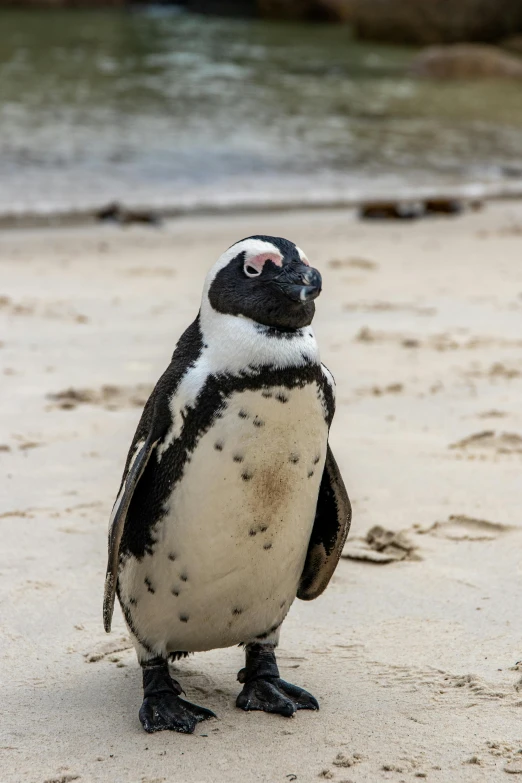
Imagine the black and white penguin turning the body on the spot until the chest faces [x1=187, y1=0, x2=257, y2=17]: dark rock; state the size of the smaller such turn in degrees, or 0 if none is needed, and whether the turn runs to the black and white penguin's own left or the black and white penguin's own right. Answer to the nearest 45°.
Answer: approximately 135° to the black and white penguin's own left

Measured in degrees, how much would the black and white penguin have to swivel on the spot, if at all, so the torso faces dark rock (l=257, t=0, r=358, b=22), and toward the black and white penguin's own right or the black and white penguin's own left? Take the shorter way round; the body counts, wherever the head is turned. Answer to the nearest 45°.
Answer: approximately 135° to the black and white penguin's own left

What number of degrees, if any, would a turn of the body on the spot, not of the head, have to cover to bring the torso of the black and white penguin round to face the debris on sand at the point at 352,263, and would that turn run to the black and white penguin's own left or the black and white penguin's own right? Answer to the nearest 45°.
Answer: approximately 135° to the black and white penguin's own left

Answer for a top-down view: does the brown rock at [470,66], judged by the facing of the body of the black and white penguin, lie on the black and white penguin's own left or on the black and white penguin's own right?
on the black and white penguin's own left

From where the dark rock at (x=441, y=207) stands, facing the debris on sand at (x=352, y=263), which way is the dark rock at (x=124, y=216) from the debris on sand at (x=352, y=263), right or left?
right

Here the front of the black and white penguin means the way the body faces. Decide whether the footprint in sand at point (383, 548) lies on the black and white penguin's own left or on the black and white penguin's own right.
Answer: on the black and white penguin's own left

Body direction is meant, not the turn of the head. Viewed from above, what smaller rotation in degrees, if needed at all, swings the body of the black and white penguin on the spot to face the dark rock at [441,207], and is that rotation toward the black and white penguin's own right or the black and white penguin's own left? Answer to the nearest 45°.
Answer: approximately 135° to the black and white penguin's own left

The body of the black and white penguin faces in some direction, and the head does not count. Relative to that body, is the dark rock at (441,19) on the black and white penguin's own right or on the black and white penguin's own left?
on the black and white penguin's own left

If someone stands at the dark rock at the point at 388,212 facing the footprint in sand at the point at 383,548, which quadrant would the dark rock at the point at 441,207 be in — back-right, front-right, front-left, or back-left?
back-left

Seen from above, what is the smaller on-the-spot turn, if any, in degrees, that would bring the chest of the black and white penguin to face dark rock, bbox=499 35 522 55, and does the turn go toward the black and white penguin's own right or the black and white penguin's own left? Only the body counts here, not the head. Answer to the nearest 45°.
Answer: approximately 135° to the black and white penguin's own left

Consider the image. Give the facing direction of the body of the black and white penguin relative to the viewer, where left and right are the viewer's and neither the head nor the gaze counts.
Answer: facing the viewer and to the right of the viewer
